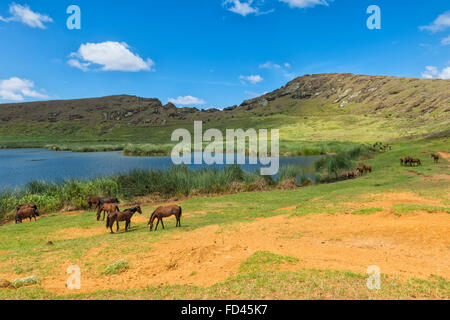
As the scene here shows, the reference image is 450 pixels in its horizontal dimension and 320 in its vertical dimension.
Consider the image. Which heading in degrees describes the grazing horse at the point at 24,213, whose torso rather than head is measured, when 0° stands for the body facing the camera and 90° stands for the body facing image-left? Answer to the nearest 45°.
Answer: approximately 90°

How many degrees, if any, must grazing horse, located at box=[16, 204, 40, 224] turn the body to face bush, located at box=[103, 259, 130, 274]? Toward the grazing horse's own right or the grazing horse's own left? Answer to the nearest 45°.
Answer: approximately 90° to the grazing horse's own right
